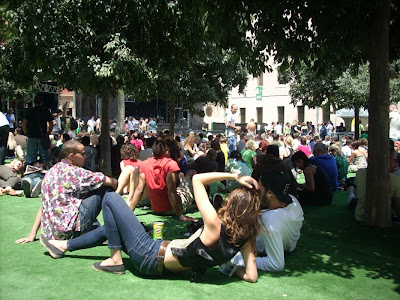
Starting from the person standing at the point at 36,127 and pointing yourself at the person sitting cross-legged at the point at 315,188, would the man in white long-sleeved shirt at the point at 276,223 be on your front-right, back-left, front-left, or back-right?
front-right

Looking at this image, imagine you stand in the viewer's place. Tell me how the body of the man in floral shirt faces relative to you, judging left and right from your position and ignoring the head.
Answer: facing away from the viewer and to the right of the viewer

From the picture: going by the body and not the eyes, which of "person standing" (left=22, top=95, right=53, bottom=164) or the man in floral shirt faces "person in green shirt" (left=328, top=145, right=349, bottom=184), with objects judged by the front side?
the man in floral shirt

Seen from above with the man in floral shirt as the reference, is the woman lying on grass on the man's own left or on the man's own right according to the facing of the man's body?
on the man's own right

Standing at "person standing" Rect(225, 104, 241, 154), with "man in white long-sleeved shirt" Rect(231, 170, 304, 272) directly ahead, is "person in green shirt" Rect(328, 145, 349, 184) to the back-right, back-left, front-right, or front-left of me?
front-left

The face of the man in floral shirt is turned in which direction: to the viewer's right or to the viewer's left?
to the viewer's right

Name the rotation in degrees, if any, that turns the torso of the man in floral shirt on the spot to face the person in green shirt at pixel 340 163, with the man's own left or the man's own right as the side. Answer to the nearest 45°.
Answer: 0° — they already face them

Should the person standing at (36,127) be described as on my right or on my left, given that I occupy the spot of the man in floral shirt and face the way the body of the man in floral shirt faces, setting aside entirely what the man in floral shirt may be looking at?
on my left

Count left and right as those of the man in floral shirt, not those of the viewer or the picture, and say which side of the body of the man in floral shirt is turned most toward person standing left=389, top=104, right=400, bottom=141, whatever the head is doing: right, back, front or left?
front

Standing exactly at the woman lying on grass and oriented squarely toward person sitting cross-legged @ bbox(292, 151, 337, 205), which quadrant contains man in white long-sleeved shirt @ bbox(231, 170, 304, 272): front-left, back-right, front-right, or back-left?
front-right

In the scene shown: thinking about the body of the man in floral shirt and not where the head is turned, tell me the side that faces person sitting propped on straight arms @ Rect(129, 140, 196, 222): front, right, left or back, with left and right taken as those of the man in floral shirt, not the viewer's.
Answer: front
